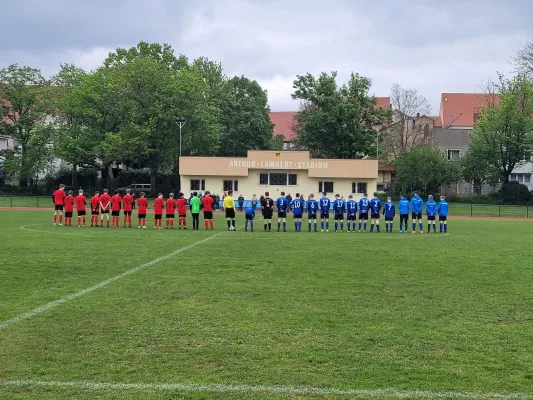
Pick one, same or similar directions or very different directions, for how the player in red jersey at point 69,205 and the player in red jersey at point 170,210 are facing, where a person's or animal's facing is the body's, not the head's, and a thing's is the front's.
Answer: same or similar directions

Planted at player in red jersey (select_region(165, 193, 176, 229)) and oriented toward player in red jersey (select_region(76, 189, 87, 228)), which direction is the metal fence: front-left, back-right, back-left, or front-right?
back-right
